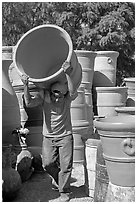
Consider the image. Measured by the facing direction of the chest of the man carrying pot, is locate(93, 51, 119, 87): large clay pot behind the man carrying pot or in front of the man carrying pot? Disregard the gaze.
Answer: behind

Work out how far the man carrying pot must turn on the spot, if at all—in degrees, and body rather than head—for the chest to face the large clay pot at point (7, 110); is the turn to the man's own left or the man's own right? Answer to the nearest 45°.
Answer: approximately 135° to the man's own right

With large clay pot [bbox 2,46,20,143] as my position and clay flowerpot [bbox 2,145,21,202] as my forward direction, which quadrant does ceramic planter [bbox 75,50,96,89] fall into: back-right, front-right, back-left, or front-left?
back-left

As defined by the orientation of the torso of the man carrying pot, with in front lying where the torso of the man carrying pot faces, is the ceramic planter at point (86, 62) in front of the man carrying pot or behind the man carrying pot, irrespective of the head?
behind
